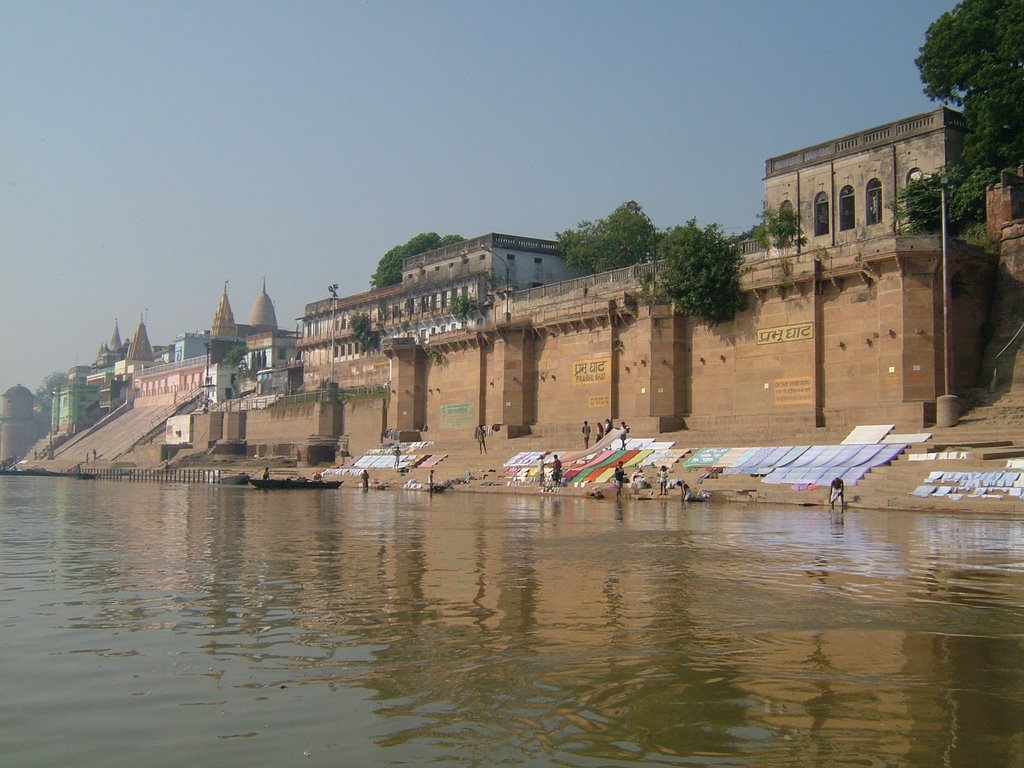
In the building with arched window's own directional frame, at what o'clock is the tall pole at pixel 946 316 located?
The tall pole is roughly at 10 o'clock from the building with arched window.

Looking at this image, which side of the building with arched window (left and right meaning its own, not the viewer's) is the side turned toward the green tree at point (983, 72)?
left

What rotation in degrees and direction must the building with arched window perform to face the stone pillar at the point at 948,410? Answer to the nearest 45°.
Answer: approximately 45° to its left

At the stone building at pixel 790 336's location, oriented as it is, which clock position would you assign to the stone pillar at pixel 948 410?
The stone pillar is roughly at 10 o'clock from the stone building.

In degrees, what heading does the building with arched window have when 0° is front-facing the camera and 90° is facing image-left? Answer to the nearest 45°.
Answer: approximately 45°

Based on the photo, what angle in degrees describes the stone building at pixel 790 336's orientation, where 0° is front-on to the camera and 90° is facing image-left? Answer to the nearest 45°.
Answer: approximately 45°
